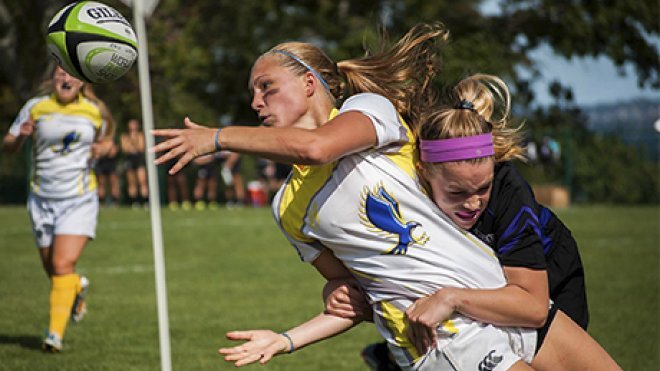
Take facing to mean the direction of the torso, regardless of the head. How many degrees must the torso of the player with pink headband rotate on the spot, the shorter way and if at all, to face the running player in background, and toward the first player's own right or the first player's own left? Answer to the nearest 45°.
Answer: approximately 90° to the first player's own right

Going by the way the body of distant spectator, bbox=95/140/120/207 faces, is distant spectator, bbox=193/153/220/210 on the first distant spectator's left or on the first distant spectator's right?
on the first distant spectator's left

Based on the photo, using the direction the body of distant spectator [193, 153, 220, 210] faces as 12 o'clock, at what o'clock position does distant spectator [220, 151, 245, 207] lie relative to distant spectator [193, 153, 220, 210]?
distant spectator [220, 151, 245, 207] is roughly at 8 o'clock from distant spectator [193, 153, 220, 210].

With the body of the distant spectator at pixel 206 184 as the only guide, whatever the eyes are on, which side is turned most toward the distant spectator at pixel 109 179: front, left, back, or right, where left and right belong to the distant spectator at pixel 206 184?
right

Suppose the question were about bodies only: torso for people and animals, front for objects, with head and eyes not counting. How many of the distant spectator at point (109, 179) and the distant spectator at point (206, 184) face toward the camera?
2

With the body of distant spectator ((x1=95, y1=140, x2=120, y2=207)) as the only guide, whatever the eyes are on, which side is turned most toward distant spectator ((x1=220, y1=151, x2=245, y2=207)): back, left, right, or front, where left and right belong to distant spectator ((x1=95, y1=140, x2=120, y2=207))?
left
